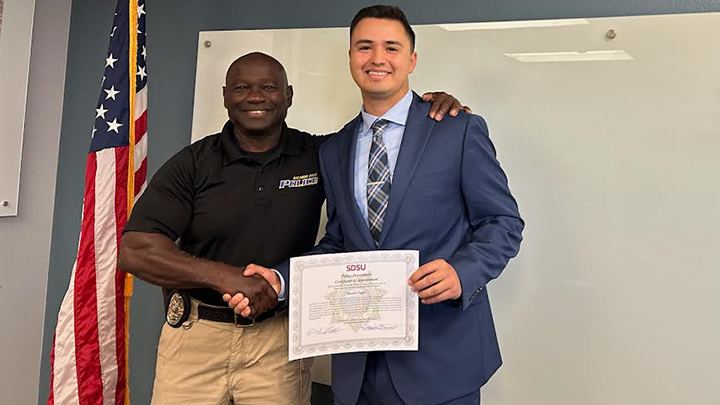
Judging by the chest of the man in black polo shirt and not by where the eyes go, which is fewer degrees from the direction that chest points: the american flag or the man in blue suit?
the man in blue suit

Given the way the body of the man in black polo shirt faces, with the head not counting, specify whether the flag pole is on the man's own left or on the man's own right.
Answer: on the man's own right

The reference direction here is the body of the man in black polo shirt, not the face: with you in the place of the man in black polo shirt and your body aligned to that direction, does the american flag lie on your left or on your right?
on your right

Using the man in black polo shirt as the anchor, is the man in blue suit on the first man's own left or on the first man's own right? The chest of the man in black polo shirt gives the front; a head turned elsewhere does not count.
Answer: on the first man's own left

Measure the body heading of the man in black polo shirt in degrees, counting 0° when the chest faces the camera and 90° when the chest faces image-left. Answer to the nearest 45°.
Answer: approximately 0°
